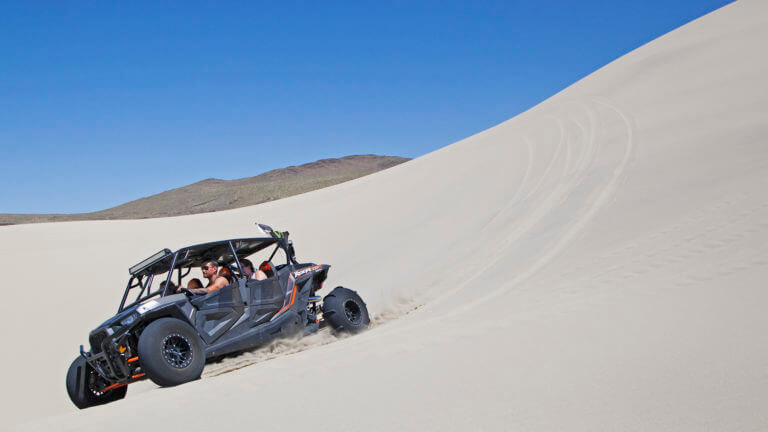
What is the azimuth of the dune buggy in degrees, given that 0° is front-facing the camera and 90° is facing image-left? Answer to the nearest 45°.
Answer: approximately 45°
